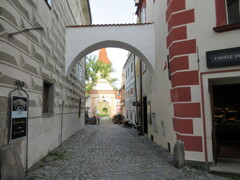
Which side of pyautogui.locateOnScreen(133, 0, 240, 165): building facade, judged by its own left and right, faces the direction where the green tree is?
right

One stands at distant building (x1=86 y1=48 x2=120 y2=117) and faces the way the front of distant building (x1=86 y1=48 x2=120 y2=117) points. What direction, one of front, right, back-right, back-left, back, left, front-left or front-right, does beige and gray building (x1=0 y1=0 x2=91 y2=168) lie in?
front

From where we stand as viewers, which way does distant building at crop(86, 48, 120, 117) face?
facing the viewer

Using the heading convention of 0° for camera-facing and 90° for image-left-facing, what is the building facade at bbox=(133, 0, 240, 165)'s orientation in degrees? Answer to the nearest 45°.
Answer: approximately 45°

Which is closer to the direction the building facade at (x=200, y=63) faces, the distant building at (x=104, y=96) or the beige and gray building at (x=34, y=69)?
the beige and gray building

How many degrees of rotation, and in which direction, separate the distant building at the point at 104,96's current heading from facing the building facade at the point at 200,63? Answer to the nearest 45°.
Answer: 0° — it already faces it

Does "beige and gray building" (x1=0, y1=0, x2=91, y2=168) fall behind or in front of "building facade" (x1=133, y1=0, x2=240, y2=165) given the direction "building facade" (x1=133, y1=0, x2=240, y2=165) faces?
in front

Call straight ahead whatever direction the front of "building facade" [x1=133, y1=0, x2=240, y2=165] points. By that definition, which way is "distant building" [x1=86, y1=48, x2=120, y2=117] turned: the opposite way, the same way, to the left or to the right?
to the left

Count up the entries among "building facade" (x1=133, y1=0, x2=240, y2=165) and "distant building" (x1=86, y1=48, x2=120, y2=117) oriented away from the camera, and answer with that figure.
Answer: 0
